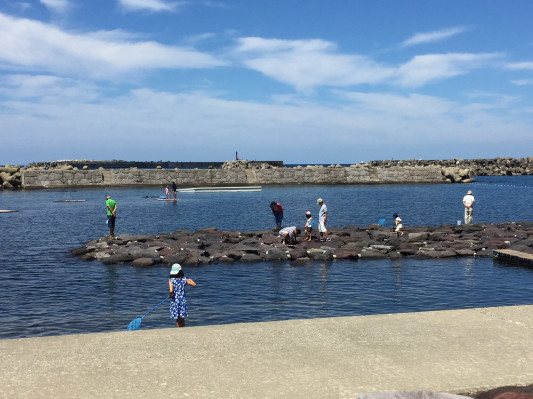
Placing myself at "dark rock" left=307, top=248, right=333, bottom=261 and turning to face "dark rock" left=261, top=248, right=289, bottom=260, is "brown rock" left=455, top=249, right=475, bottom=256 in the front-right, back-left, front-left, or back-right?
back-right

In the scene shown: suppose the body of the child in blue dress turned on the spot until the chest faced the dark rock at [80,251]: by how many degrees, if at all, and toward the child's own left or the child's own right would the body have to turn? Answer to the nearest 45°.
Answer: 0° — they already face it

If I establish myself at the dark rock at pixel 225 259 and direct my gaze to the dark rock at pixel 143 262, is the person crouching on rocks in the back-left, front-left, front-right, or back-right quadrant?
back-right

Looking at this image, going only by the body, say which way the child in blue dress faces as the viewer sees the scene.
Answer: away from the camera
